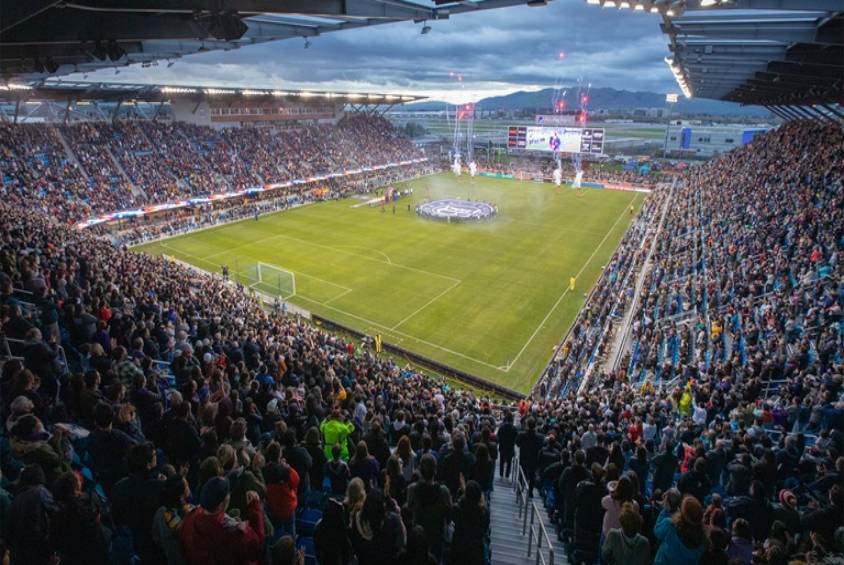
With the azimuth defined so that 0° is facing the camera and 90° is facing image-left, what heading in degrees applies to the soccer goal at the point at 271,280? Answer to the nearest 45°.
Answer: approximately 225°

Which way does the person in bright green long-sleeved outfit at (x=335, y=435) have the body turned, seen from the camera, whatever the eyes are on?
away from the camera

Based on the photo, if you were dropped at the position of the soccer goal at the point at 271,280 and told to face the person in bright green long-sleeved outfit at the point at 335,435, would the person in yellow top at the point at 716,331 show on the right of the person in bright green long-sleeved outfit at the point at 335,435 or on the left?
left

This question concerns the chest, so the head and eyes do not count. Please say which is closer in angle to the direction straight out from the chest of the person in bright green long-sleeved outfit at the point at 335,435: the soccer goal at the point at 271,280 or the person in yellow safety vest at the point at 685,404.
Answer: the soccer goal

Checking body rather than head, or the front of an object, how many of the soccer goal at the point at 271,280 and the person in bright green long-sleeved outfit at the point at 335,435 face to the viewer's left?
0

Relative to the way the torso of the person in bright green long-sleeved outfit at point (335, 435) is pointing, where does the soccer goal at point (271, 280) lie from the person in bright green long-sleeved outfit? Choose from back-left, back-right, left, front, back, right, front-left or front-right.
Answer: front

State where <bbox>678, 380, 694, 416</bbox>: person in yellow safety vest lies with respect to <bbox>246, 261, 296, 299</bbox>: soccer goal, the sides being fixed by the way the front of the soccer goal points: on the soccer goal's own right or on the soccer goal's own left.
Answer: on the soccer goal's own right

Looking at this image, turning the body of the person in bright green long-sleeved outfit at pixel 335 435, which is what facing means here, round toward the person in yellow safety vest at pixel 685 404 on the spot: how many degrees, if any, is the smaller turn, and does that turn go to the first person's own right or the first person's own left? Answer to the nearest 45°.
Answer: approximately 45° to the first person's own right
